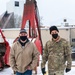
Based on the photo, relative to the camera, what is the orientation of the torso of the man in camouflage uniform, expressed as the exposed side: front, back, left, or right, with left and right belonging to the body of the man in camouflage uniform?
front
